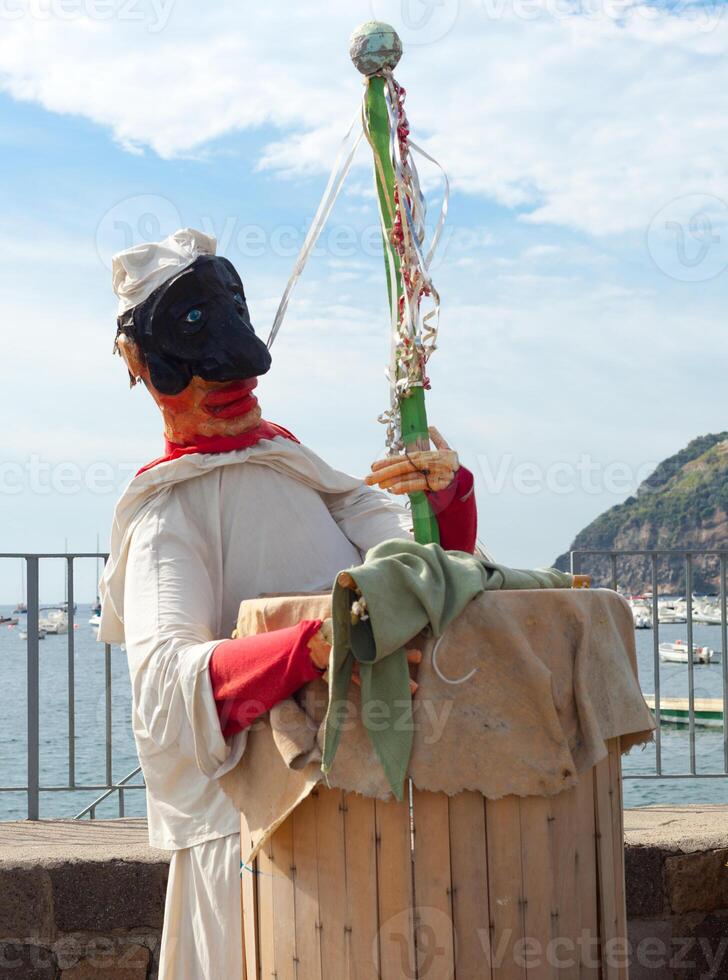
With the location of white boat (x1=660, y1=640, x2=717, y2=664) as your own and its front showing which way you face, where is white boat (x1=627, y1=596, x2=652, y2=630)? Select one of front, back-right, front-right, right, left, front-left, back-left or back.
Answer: right

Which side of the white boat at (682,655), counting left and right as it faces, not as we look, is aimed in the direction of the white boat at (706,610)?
right
